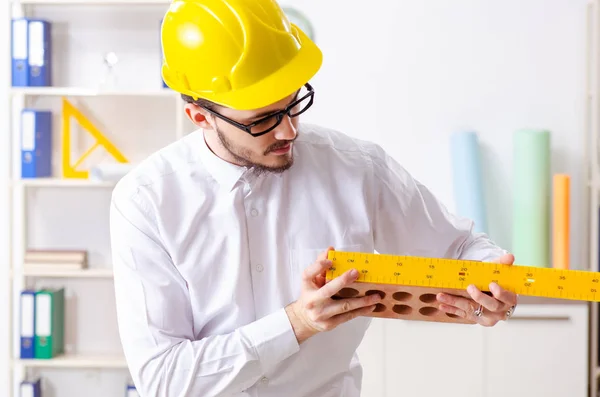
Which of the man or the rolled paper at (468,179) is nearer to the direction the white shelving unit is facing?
the man

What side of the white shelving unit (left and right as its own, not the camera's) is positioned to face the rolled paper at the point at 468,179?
left

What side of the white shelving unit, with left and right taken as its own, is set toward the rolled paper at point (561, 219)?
left

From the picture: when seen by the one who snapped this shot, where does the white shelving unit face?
facing the viewer

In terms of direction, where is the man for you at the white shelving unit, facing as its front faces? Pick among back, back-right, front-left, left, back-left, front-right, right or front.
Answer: front

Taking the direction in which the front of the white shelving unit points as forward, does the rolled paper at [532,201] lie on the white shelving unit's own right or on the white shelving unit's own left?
on the white shelving unit's own left
